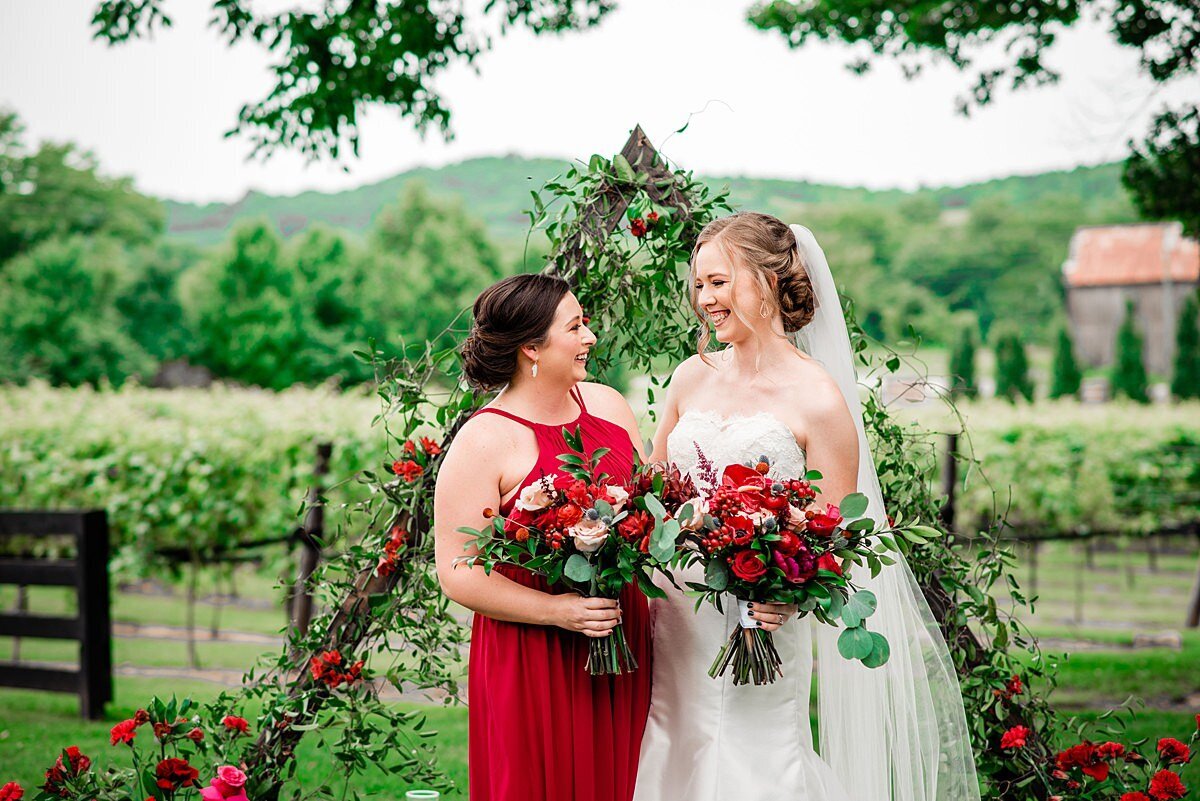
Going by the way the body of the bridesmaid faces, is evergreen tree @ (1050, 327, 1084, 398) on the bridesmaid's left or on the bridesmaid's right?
on the bridesmaid's left

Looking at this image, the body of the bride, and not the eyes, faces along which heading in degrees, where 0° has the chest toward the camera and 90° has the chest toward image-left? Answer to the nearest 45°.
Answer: approximately 45°

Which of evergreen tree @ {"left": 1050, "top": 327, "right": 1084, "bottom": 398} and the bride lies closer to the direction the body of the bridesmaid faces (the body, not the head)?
the bride

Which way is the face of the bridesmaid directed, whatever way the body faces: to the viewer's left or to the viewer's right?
to the viewer's right

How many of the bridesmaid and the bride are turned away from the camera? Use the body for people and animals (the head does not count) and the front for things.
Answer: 0

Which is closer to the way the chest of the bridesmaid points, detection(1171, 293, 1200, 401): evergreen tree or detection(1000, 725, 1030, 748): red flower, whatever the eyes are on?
the red flower

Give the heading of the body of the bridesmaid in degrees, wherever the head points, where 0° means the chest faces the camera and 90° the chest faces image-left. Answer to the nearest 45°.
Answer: approximately 315°

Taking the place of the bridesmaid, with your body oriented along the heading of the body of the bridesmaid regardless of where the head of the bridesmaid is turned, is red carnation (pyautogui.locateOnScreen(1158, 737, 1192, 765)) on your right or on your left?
on your left
